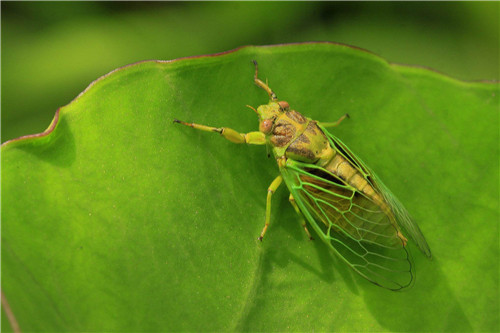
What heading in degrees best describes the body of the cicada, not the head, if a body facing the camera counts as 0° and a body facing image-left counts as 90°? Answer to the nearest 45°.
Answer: approximately 135°
